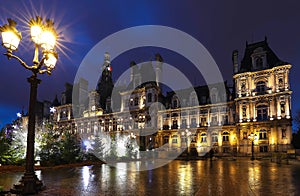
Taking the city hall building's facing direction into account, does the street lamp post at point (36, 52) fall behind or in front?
in front

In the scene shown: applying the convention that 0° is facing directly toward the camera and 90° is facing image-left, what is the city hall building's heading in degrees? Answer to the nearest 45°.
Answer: approximately 45°
